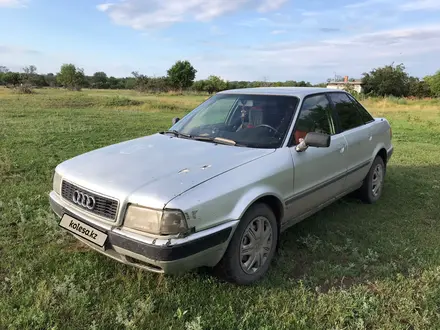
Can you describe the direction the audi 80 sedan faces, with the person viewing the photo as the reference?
facing the viewer and to the left of the viewer
